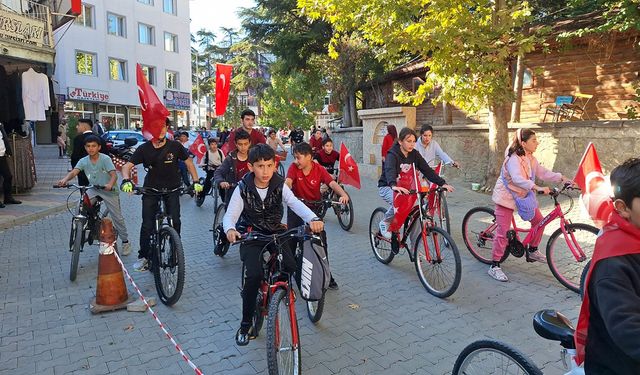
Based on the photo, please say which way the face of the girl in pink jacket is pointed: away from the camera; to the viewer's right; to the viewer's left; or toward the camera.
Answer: to the viewer's right

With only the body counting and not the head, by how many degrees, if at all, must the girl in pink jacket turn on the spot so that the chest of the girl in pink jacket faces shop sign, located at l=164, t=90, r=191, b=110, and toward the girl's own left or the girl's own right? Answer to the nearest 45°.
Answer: approximately 135° to the girl's own left

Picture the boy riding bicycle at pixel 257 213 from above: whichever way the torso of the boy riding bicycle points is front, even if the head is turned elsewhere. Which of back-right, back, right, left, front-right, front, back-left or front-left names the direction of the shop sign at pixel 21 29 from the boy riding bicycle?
back-right

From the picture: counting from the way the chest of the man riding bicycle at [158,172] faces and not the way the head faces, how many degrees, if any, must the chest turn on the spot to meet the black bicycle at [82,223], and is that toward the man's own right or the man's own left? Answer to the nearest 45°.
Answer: approximately 135° to the man's own right

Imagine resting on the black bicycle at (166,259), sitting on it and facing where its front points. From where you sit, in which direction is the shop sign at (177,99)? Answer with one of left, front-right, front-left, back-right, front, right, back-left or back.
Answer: back

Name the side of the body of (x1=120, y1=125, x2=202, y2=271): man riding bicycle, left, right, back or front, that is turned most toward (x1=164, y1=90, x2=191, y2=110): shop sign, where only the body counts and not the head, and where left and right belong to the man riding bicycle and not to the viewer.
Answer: back

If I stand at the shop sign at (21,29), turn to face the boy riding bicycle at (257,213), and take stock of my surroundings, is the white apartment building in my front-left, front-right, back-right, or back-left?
back-left

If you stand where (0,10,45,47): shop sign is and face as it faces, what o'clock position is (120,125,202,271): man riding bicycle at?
The man riding bicycle is roughly at 1 o'clock from the shop sign.

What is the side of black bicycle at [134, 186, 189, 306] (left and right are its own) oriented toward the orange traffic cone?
right

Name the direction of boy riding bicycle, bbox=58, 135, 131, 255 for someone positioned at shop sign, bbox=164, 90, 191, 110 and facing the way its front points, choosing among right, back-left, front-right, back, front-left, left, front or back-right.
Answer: front-right

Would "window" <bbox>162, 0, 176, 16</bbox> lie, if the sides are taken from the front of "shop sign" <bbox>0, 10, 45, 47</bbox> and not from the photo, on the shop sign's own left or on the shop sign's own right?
on the shop sign's own left

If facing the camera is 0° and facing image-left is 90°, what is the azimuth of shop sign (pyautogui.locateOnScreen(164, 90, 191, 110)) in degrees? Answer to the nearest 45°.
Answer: approximately 315°

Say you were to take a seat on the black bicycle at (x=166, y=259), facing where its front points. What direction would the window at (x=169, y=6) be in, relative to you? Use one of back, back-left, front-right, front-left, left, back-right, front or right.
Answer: back

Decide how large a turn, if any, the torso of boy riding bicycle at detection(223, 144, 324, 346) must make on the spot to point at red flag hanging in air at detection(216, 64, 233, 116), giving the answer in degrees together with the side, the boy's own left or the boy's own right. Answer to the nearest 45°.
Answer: approximately 180°
